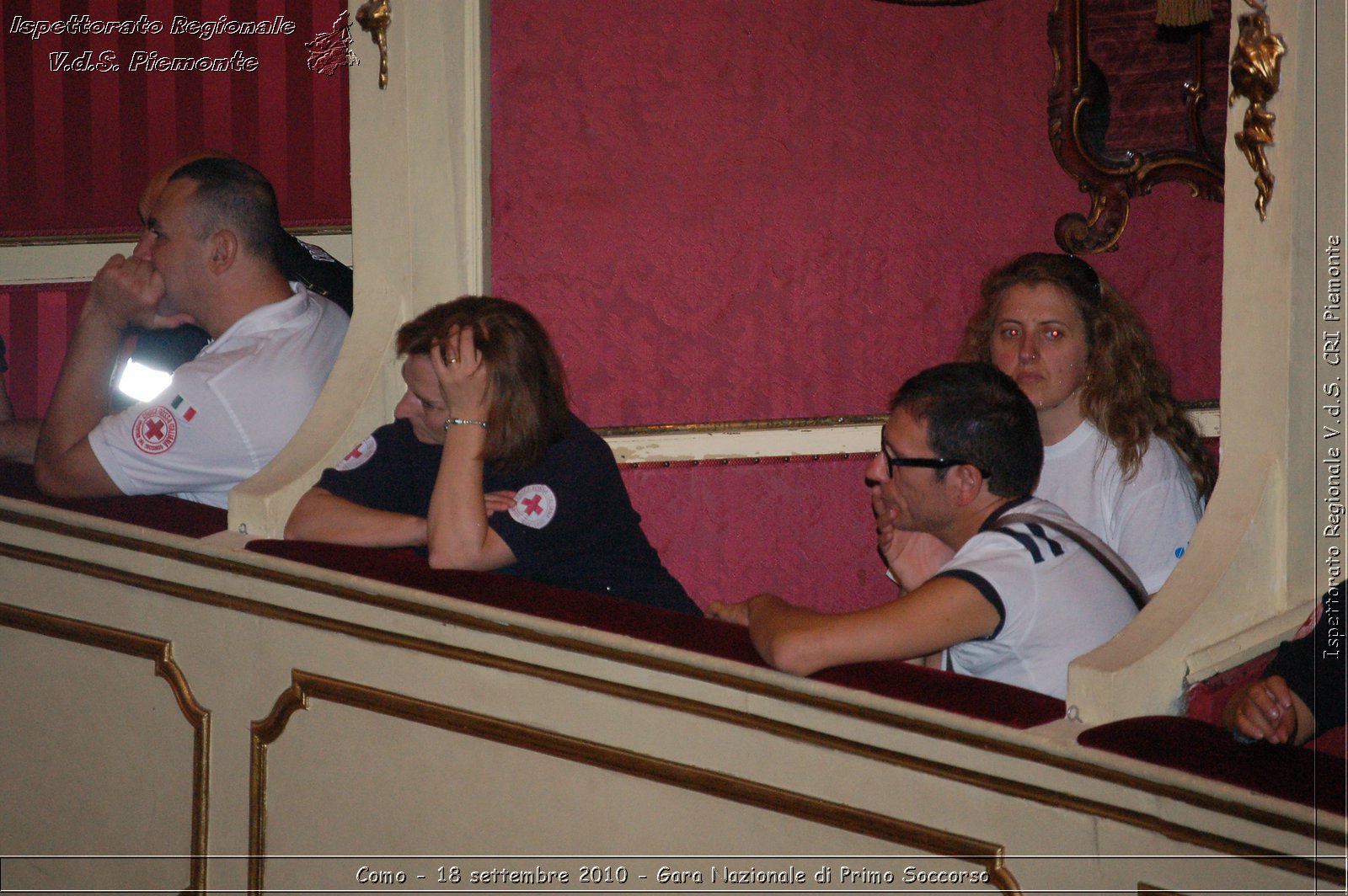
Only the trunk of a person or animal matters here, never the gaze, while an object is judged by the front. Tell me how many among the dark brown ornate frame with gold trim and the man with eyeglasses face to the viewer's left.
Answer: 1

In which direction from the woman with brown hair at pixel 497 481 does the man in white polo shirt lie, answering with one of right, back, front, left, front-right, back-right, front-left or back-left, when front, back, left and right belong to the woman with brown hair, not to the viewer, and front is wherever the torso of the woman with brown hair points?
right

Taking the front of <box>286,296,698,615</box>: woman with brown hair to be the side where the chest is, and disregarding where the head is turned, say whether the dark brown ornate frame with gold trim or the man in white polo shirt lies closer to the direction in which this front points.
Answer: the man in white polo shirt

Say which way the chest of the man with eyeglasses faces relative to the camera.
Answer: to the viewer's left

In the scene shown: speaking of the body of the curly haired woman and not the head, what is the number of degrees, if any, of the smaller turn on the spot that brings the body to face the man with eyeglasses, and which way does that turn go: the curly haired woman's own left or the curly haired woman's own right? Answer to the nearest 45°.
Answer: approximately 45° to the curly haired woman's own left

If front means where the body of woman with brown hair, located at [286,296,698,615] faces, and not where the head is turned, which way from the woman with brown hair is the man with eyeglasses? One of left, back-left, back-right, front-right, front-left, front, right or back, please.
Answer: left

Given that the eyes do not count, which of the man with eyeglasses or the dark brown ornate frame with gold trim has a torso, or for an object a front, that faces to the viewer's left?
the man with eyeglasses

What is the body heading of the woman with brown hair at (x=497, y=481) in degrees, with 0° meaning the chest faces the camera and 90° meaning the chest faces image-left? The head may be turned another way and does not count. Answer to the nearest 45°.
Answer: approximately 45°

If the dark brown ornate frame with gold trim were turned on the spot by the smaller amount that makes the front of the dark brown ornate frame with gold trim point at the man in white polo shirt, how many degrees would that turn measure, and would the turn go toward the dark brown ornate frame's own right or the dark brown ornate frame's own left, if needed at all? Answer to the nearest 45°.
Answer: approximately 45° to the dark brown ornate frame's own right
